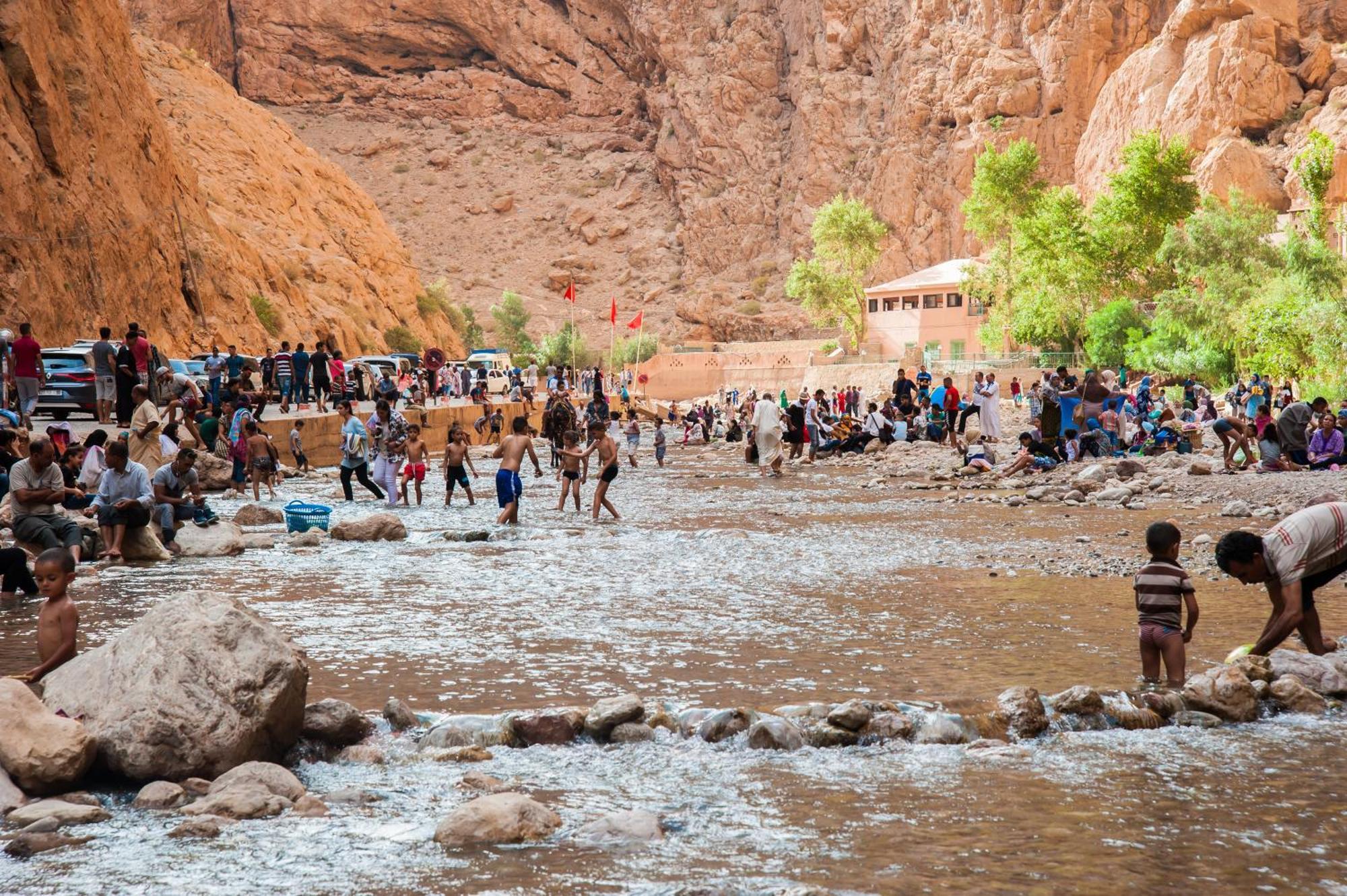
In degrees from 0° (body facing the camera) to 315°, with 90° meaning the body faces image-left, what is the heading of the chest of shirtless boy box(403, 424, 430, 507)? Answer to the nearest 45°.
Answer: approximately 0°

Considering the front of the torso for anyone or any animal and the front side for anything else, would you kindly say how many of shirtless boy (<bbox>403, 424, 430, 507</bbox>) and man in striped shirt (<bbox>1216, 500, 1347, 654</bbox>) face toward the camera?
1

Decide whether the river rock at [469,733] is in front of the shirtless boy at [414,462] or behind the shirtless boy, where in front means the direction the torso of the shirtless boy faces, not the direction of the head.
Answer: in front

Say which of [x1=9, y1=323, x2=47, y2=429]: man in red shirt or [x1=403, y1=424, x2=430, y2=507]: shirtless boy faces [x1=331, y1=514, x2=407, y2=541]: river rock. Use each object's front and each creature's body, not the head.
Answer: the shirtless boy

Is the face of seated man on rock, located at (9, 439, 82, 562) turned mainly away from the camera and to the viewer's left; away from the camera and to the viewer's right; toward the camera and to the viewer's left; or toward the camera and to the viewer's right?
toward the camera and to the viewer's right
